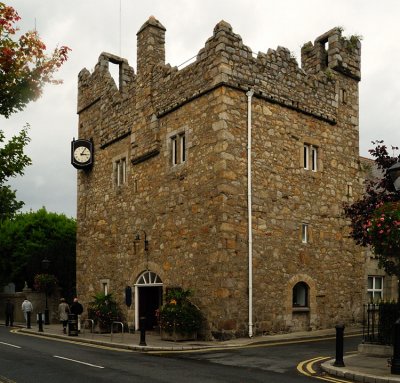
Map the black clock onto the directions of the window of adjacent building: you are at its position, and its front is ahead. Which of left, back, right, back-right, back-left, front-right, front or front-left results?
right

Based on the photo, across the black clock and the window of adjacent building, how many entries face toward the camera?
2

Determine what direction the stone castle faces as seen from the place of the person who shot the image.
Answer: facing the viewer and to the left of the viewer

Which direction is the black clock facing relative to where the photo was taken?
toward the camera

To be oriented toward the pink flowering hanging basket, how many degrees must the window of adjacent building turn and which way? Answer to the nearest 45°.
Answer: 0° — it already faces it

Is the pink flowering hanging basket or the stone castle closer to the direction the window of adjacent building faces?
the pink flowering hanging basket

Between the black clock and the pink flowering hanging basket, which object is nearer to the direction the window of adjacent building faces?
the pink flowering hanging basket

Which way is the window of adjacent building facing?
toward the camera
